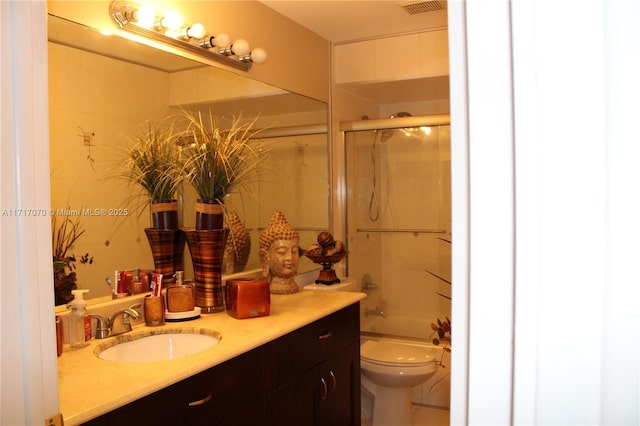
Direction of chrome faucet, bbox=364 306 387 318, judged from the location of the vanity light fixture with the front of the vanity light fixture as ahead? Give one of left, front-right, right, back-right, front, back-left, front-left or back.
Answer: left

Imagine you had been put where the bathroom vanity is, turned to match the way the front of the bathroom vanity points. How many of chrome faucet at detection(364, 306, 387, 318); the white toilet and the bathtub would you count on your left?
3

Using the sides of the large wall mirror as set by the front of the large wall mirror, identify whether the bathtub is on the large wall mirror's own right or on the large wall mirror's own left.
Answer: on the large wall mirror's own left

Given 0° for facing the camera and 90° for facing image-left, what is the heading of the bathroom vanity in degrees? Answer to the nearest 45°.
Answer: approximately 315°

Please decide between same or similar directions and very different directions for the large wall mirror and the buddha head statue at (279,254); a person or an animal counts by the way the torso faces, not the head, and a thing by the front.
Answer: same or similar directions

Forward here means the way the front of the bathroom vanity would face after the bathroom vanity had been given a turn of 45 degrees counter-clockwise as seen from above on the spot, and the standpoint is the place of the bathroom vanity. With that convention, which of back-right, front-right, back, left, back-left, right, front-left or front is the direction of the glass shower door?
front-left

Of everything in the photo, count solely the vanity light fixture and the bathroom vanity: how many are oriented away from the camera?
0

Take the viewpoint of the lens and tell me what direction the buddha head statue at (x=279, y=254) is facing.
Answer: facing the viewer and to the right of the viewer

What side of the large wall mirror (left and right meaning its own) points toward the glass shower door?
left

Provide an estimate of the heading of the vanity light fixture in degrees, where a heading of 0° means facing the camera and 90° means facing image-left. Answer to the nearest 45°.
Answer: approximately 315°
